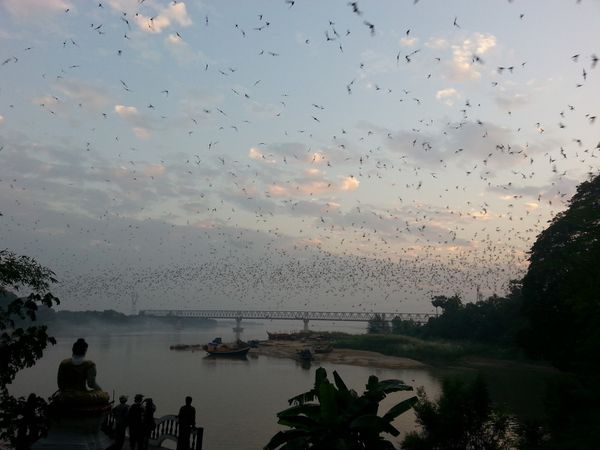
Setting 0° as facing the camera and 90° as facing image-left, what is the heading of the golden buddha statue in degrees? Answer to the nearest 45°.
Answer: approximately 225°

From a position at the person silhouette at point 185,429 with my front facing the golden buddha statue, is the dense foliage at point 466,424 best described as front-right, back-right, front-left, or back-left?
back-left

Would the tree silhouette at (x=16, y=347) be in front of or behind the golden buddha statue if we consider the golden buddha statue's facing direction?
behind

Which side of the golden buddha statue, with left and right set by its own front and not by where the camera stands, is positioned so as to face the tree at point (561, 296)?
front

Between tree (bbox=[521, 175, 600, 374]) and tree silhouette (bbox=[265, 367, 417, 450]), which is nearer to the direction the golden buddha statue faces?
the tree

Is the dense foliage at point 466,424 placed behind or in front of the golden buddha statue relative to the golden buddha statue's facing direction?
in front

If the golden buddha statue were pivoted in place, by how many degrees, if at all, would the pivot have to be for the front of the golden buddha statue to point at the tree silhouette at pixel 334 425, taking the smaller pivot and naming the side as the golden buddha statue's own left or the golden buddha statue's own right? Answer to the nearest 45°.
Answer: approximately 45° to the golden buddha statue's own right
